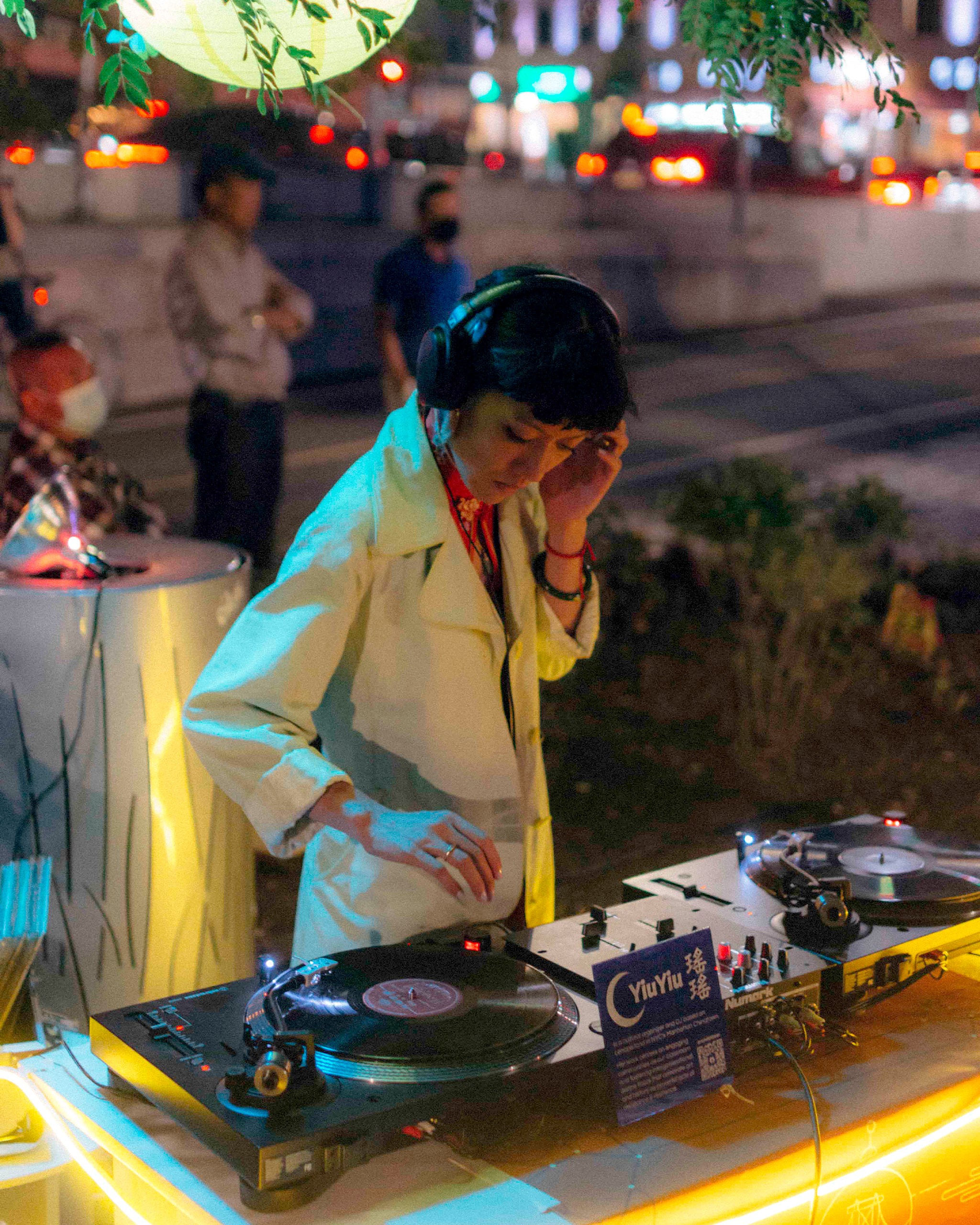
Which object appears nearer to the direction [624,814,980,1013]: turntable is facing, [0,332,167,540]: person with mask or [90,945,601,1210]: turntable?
the person with mask

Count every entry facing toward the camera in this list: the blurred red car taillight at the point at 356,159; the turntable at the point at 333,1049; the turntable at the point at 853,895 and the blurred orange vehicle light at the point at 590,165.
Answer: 2

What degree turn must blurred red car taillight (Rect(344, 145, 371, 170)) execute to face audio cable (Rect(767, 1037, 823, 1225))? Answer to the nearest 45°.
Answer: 0° — it already faces it
